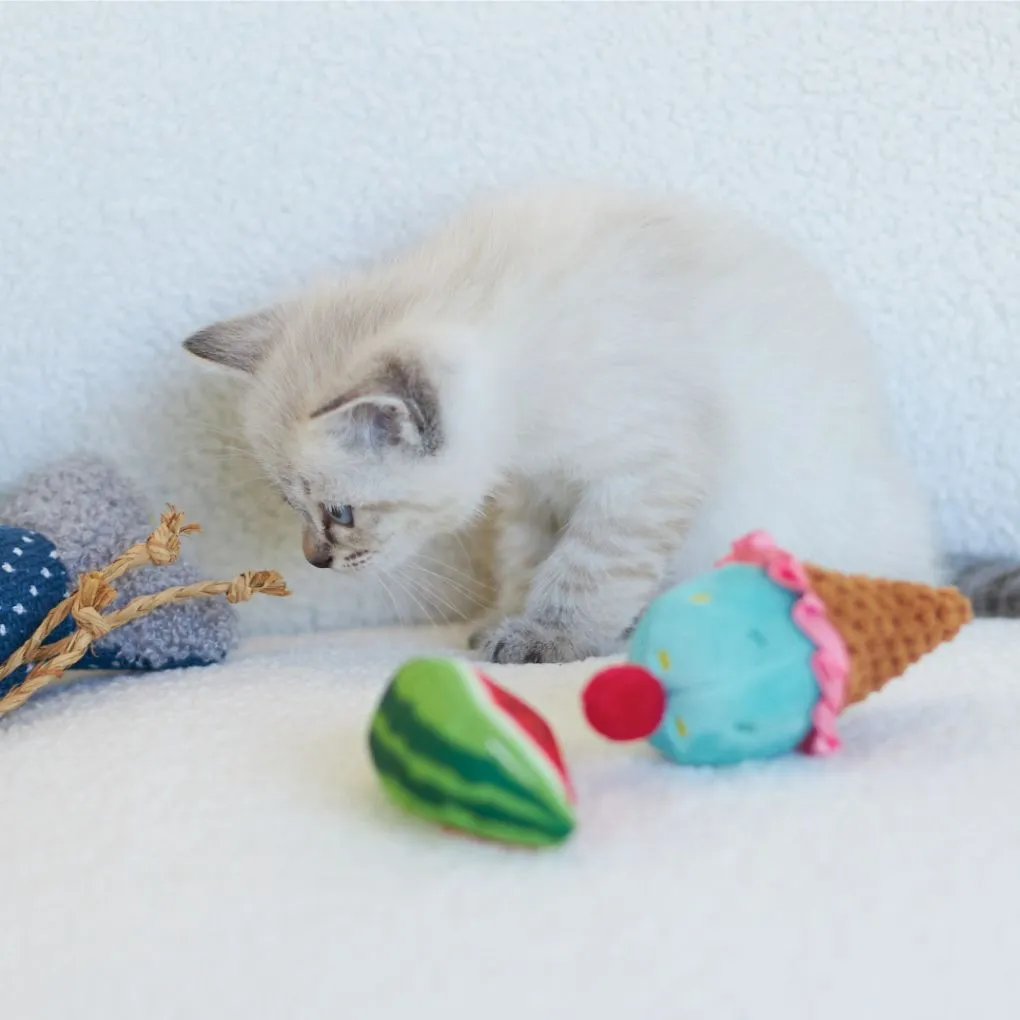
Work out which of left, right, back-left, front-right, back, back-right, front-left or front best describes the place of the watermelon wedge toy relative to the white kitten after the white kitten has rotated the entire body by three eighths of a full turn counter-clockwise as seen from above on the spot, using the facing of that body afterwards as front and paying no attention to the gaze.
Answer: front-right

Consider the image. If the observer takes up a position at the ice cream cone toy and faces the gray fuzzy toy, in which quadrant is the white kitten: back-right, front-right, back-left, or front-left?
front-right

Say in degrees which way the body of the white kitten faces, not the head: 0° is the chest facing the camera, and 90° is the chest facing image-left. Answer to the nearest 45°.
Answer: approximately 90°

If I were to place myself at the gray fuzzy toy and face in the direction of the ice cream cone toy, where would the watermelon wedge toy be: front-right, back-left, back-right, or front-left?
front-right

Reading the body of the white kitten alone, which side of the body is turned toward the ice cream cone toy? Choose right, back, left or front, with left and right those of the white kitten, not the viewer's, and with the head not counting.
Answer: left
